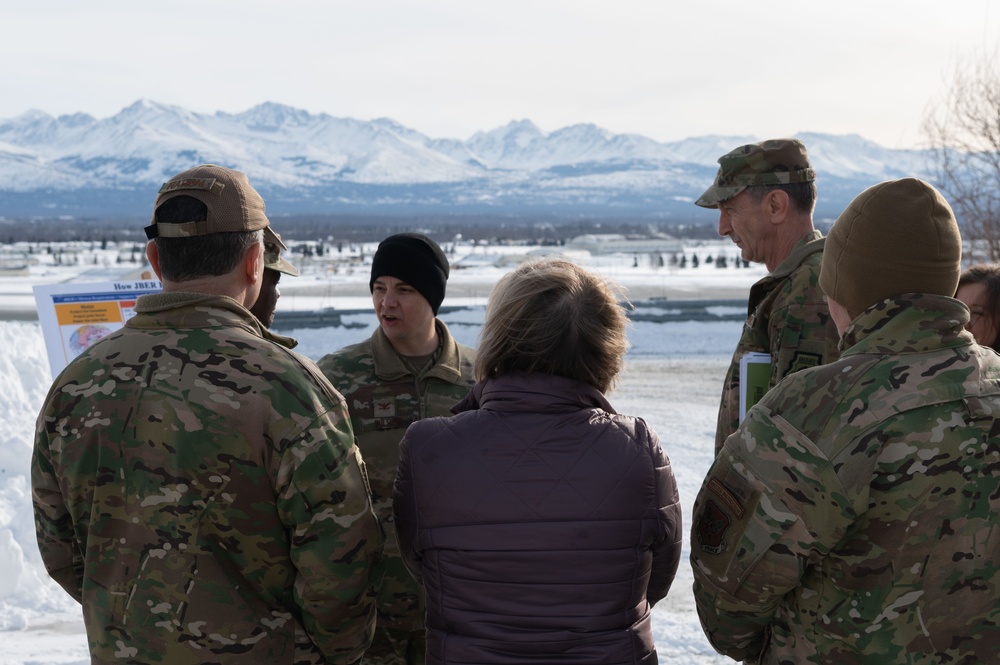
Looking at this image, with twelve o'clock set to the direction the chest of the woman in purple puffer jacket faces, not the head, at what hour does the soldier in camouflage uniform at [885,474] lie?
The soldier in camouflage uniform is roughly at 3 o'clock from the woman in purple puffer jacket.

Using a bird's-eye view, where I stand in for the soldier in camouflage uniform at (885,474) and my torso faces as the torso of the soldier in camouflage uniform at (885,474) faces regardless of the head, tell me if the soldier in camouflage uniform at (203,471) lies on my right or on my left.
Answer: on my left

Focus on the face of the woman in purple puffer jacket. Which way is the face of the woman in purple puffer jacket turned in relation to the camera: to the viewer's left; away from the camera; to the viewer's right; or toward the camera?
away from the camera

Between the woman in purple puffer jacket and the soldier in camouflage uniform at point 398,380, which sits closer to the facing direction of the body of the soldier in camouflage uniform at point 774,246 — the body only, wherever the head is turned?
the soldier in camouflage uniform

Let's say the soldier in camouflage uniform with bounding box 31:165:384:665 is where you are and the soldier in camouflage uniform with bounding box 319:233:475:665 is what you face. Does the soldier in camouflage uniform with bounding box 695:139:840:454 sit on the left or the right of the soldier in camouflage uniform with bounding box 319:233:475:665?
right

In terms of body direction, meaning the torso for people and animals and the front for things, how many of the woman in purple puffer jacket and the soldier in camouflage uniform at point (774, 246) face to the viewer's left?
1

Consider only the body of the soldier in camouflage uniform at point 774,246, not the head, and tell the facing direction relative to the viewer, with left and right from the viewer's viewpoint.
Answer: facing to the left of the viewer

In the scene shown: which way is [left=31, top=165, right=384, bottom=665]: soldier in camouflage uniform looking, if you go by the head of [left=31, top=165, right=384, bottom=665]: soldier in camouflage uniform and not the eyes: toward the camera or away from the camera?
away from the camera

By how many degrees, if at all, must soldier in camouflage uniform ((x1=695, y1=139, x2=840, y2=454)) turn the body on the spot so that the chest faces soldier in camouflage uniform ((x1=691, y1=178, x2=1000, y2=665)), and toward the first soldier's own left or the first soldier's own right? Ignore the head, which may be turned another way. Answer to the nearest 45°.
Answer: approximately 90° to the first soldier's own left

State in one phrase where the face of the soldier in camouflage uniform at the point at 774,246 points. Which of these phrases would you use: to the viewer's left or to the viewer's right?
to the viewer's left

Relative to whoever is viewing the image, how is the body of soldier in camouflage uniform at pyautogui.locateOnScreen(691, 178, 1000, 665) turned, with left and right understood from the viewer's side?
facing away from the viewer and to the left of the viewer

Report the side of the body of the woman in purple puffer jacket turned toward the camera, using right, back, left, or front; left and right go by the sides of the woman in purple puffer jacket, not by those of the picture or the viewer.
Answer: back
